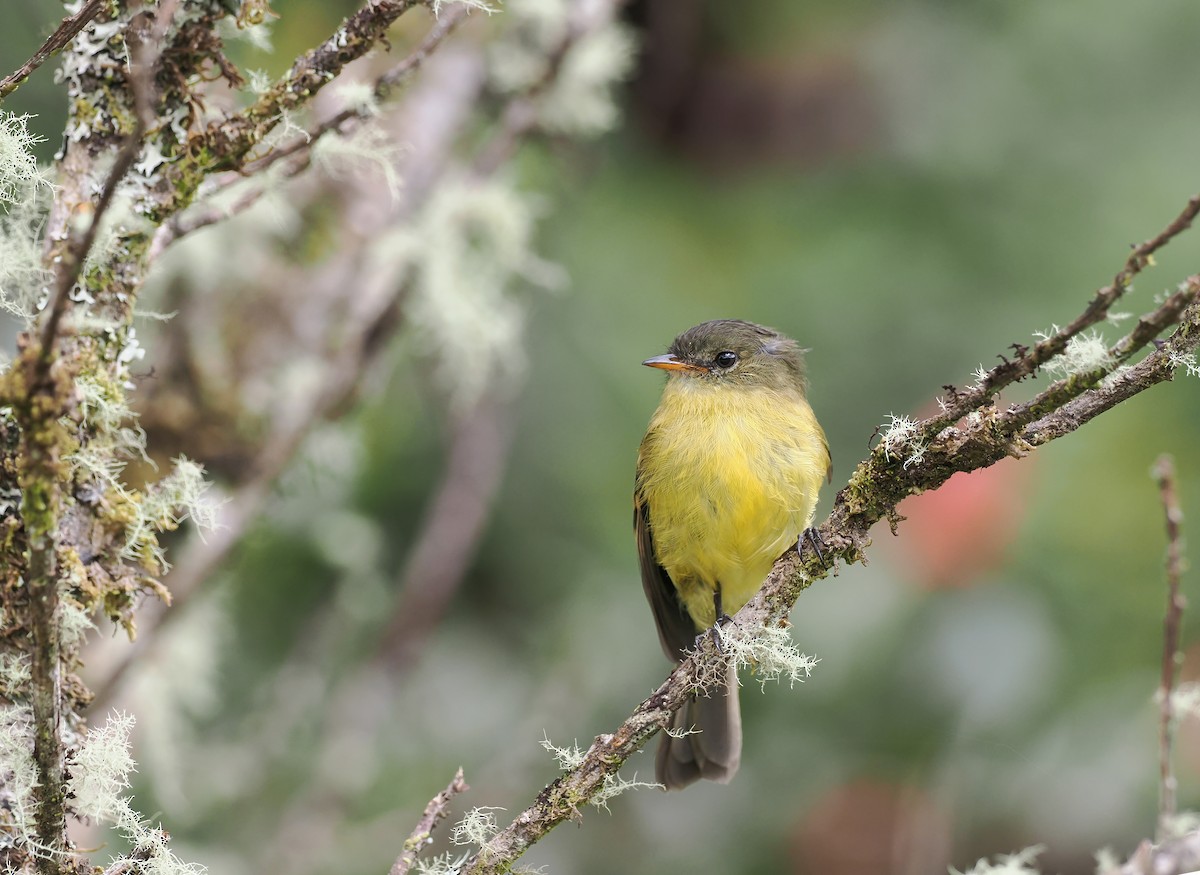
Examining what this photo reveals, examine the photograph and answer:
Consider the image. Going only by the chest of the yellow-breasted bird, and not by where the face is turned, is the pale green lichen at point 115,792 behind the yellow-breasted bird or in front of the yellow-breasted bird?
in front

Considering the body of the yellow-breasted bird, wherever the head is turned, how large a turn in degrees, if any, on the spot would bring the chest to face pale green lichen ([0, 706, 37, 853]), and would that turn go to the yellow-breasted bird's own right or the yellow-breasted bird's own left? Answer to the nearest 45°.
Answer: approximately 45° to the yellow-breasted bird's own right

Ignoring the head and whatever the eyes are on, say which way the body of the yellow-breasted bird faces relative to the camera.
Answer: toward the camera

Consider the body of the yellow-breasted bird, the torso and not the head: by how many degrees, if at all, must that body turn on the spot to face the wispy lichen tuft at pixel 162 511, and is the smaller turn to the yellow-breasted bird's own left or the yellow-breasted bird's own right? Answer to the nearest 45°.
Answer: approximately 45° to the yellow-breasted bird's own right
